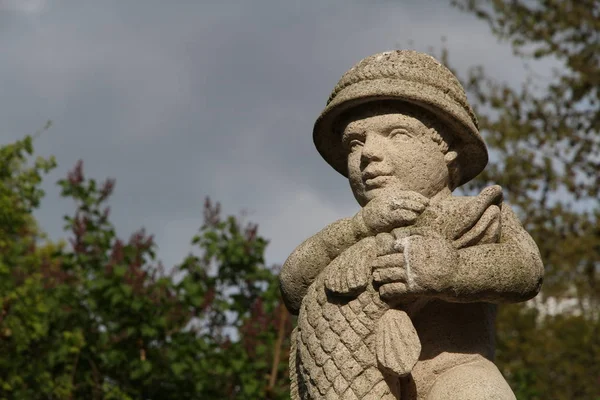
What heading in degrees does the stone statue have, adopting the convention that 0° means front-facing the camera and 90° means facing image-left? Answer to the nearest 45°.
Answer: approximately 45°
